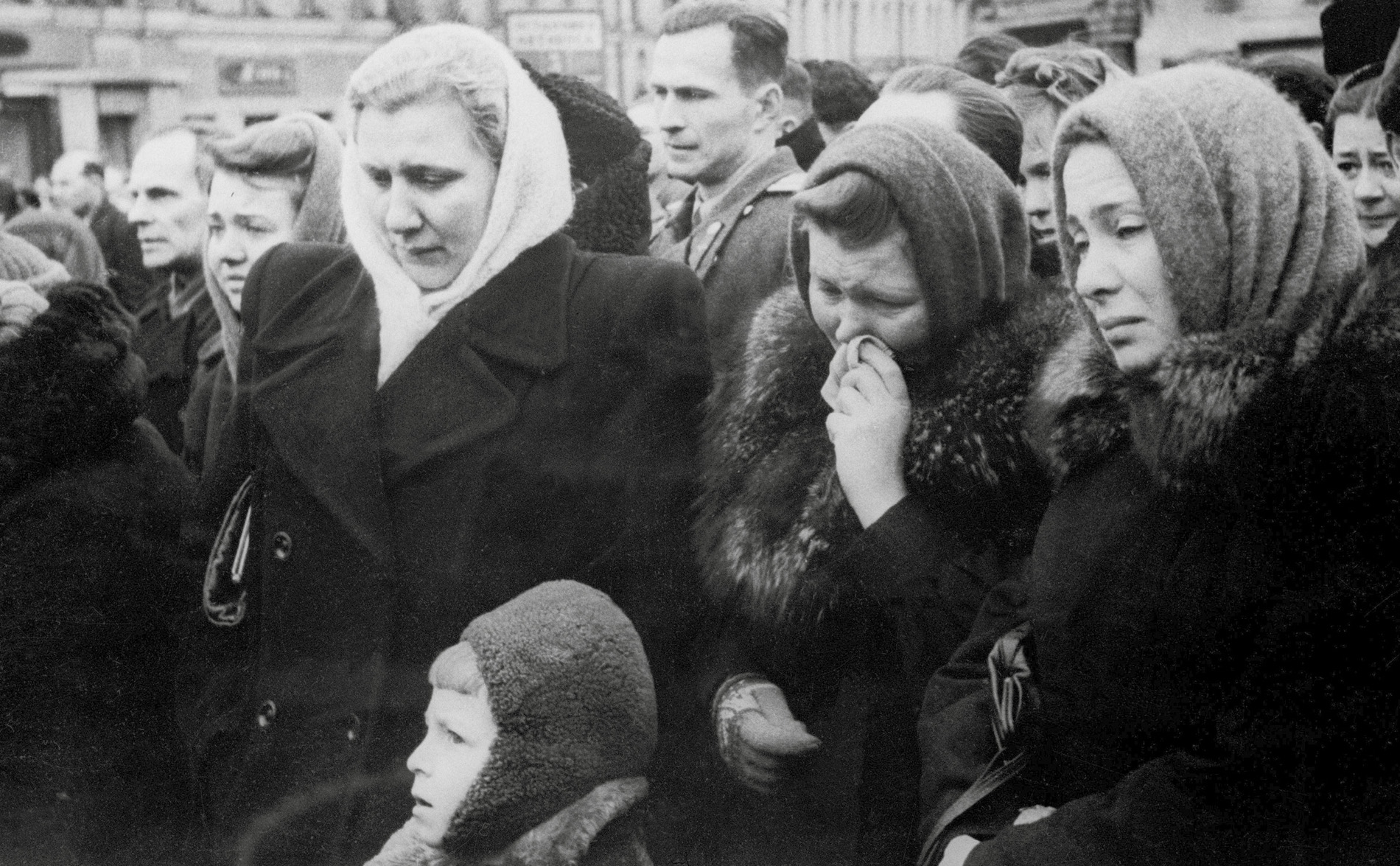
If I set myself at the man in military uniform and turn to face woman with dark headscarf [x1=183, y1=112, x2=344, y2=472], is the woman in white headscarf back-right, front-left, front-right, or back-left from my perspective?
front-left

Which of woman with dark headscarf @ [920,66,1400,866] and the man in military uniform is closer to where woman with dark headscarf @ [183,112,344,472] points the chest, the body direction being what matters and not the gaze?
the woman with dark headscarf

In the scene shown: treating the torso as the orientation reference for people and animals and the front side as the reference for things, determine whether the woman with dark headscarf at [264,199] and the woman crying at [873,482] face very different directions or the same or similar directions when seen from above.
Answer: same or similar directions

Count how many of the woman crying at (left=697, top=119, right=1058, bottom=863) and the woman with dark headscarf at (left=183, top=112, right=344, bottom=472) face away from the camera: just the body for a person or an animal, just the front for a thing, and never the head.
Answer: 0

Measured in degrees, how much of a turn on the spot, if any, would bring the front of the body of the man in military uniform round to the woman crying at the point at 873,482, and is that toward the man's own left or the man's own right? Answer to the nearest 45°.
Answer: approximately 45° to the man's own left

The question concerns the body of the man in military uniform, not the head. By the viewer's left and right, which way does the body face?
facing the viewer and to the left of the viewer

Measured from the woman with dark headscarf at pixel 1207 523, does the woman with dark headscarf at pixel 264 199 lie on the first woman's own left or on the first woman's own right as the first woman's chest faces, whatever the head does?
on the first woman's own right

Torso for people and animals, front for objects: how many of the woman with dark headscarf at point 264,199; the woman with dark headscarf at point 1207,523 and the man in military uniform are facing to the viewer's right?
0

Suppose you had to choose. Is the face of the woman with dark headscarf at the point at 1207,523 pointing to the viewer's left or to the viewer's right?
to the viewer's left

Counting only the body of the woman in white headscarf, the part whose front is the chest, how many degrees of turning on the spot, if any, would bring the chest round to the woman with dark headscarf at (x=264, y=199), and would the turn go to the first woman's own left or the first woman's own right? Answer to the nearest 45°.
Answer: approximately 135° to the first woman's own right
